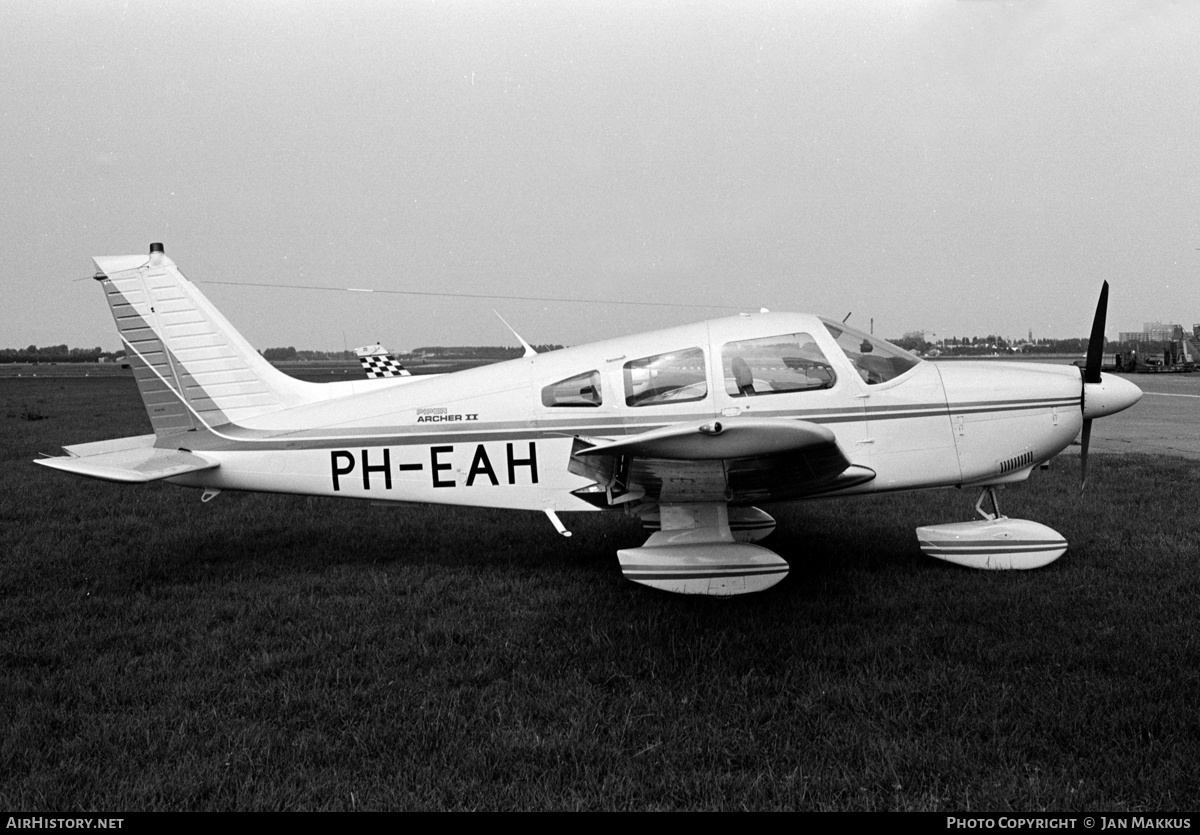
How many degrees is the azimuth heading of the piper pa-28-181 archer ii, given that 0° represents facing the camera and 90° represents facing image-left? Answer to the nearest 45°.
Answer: approximately 270°
